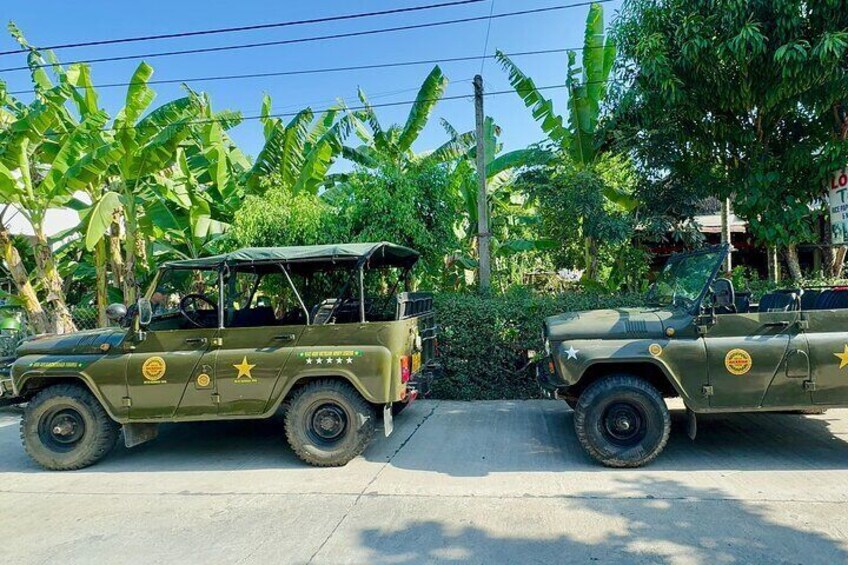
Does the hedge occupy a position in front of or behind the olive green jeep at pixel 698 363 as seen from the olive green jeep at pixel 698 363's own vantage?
in front

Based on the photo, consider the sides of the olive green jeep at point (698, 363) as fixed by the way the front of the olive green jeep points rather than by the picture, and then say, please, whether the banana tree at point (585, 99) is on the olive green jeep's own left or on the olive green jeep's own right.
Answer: on the olive green jeep's own right

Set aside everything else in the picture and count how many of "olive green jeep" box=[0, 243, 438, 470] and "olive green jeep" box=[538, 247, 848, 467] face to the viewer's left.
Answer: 2

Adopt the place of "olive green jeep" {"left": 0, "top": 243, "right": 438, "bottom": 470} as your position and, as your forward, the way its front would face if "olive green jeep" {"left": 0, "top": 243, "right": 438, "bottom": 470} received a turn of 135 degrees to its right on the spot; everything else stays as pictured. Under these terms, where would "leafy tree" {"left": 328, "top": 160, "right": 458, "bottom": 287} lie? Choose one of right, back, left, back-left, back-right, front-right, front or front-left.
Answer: front

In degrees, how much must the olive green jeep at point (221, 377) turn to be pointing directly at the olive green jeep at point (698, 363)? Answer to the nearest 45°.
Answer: approximately 135° to its left

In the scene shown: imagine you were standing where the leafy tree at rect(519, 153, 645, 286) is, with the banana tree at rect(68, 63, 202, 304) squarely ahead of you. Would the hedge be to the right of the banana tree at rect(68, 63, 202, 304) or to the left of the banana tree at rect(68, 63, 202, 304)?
left

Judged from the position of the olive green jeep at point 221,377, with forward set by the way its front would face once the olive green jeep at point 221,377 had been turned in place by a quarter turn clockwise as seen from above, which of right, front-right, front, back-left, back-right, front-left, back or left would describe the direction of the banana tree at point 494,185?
front-right

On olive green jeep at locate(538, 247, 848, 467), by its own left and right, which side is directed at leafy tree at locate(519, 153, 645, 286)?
right

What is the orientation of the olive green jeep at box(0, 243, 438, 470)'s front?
to the viewer's left

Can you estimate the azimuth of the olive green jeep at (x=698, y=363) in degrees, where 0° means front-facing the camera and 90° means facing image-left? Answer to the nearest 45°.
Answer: approximately 90°

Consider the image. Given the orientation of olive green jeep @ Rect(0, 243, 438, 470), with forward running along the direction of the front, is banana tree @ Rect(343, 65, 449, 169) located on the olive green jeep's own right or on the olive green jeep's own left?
on the olive green jeep's own right

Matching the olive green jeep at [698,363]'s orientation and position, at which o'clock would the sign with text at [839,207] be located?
The sign with text is roughly at 4 o'clock from the olive green jeep.

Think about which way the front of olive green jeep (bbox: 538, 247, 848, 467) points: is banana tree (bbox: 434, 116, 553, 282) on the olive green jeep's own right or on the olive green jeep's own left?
on the olive green jeep's own right

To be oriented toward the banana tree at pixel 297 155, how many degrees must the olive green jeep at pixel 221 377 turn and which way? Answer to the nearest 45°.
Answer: approximately 90° to its right

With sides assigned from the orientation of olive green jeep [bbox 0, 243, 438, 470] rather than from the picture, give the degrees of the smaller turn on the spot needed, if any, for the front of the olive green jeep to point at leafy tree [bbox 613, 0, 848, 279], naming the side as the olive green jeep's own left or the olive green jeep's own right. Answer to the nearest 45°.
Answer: approximately 180°

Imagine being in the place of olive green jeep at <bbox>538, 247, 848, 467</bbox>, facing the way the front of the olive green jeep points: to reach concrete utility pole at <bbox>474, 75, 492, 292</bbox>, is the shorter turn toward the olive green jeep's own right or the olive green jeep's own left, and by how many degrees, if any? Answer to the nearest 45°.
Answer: approximately 45° to the olive green jeep's own right

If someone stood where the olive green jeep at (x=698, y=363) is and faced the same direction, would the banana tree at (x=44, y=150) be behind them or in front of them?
in front

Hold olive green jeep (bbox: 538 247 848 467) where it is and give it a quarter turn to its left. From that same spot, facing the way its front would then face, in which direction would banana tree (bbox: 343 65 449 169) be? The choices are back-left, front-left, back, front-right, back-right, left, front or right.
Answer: back-right
